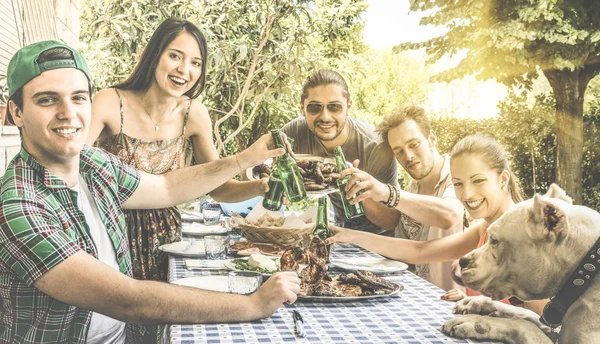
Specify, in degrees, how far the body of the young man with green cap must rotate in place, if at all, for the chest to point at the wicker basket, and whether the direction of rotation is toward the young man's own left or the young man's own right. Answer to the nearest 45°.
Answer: approximately 90° to the young man's own left

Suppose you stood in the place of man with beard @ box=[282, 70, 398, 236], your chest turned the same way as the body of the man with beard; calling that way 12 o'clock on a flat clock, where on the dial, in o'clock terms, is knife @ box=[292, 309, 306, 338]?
The knife is roughly at 12 o'clock from the man with beard.

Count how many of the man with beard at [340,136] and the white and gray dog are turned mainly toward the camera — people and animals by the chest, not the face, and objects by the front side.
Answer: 1

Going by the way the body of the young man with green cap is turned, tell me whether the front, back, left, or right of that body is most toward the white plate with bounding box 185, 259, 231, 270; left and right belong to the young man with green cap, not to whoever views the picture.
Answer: left

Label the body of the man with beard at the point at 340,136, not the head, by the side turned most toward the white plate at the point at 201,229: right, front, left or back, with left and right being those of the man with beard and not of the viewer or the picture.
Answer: right

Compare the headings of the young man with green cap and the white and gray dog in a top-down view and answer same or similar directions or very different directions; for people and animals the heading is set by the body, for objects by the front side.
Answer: very different directions

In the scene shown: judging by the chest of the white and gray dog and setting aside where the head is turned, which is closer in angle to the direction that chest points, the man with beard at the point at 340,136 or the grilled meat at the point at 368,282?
the grilled meat

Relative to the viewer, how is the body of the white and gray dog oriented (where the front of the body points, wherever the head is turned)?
to the viewer's left

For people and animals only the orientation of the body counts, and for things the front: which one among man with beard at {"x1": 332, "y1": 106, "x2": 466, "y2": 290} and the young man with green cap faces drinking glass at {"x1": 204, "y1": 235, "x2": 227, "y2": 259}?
the man with beard

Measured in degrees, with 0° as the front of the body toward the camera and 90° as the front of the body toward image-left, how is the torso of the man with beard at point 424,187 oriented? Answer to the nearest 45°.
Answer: approximately 45°

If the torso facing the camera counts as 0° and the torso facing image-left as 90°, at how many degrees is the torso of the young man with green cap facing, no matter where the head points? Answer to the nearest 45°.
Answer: approximately 315°
